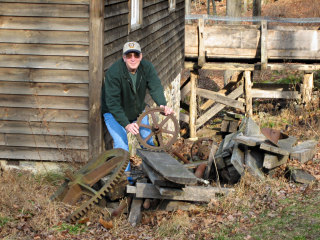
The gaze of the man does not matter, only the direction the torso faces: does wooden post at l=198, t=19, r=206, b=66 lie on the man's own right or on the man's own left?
on the man's own left

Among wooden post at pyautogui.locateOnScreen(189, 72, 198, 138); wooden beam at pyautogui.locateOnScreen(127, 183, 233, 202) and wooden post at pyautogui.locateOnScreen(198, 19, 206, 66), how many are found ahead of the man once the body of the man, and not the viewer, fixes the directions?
1

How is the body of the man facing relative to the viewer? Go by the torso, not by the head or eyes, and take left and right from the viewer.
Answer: facing the viewer and to the right of the viewer

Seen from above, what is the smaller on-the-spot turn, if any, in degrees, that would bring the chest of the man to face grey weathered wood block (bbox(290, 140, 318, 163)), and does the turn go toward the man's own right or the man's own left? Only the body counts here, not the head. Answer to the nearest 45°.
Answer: approximately 45° to the man's own left

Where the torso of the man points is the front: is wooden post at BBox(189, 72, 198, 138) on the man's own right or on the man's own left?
on the man's own left

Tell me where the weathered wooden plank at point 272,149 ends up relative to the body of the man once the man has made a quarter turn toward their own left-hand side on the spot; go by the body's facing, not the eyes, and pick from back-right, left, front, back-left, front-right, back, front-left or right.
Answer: front-right

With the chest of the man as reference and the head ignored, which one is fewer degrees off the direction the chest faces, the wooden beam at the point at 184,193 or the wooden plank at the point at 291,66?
the wooden beam

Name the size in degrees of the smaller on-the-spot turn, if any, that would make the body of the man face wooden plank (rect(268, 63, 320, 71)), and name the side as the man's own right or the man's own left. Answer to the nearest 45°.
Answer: approximately 90° to the man's own left

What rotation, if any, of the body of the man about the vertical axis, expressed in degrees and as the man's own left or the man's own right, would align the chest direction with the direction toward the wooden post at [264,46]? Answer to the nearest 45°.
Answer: approximately 90° to the man's own left

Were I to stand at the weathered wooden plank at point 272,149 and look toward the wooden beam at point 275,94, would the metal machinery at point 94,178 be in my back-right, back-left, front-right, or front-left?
back-left

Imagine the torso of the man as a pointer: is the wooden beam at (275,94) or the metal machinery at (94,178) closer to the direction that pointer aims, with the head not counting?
the metal machinery

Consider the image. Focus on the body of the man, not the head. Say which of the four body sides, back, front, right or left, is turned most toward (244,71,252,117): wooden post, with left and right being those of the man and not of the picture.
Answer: left
